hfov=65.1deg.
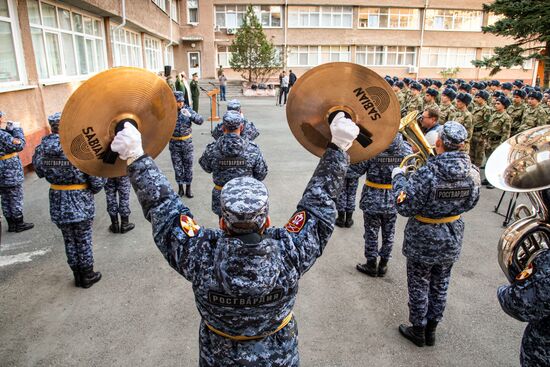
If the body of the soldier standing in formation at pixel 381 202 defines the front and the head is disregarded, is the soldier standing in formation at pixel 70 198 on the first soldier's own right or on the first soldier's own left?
on the first soldier's own left

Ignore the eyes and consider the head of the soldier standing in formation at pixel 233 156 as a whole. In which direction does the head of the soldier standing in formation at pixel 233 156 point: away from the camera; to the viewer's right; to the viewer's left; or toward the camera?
away from the camera

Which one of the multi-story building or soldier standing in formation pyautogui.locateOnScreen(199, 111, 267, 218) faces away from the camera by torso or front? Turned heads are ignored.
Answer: the soldier standing in formation

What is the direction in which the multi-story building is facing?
toward the camera

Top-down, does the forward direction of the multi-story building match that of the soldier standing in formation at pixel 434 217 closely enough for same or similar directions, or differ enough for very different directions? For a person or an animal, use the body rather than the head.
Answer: very different directions

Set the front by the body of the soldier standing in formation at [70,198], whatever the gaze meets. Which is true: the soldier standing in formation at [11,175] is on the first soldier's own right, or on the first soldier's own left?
on the first soldier's own left

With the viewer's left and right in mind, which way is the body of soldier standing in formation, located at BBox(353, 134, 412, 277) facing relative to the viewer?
facing away from the viewer and to the left of the viewer

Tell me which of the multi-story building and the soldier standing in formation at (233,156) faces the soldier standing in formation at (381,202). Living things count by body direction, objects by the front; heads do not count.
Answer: the multi-story building

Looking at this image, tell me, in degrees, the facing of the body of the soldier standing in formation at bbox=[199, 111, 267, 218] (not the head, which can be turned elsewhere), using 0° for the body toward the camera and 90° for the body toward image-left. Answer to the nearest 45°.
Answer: approximately 180°

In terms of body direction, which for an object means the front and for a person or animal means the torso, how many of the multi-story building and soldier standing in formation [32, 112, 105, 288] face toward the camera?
1

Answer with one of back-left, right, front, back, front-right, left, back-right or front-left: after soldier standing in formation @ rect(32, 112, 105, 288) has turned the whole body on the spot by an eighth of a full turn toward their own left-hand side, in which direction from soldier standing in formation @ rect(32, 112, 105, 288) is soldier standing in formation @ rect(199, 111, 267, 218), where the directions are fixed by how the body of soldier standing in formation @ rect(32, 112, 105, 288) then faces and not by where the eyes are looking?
right

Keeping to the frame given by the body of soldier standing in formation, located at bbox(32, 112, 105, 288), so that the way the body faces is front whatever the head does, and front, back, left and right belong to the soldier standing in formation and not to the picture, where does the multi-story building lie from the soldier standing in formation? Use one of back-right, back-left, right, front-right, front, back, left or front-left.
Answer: front

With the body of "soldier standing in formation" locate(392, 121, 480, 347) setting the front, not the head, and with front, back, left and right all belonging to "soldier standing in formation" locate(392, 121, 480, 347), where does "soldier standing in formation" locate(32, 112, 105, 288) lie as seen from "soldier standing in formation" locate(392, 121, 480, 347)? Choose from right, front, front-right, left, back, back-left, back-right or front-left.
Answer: front-left

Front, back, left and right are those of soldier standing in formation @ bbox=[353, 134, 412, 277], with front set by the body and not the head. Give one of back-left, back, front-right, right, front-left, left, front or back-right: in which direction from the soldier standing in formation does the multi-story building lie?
front-right

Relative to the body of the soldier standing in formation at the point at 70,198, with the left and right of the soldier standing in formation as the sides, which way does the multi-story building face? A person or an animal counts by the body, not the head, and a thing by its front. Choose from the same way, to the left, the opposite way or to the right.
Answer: the opposite way

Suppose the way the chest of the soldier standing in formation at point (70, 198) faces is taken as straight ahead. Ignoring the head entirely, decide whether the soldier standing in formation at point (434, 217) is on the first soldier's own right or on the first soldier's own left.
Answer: on the first soldier's own right

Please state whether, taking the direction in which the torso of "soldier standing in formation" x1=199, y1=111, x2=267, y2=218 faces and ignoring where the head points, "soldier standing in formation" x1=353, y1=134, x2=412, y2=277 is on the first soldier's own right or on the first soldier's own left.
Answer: on the first soldier's own right
